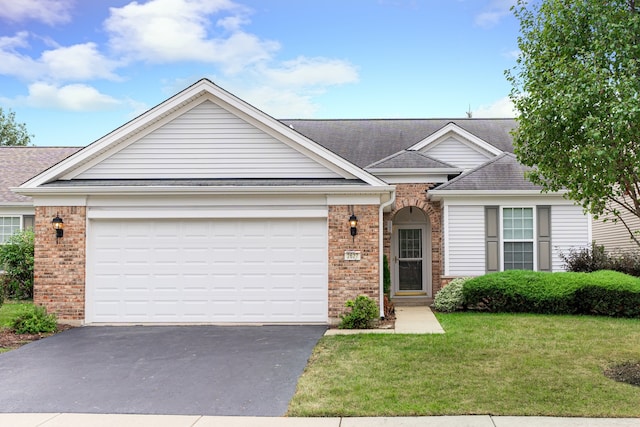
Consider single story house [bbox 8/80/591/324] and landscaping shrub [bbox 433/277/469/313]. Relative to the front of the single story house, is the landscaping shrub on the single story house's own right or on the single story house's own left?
on the single story house's own left

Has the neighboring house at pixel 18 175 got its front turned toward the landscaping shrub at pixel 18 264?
yes

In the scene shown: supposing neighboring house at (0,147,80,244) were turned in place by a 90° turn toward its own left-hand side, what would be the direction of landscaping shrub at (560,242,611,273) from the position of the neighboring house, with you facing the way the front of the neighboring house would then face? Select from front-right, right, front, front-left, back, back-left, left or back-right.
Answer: front-right

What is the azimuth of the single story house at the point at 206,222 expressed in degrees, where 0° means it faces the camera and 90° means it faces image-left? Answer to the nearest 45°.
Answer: approximately 0°

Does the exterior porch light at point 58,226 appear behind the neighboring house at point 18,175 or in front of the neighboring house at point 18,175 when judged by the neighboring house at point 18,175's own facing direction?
in front

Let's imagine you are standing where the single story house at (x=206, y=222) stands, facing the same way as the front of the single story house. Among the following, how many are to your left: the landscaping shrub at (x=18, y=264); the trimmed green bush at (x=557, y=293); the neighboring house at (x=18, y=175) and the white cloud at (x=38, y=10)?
1

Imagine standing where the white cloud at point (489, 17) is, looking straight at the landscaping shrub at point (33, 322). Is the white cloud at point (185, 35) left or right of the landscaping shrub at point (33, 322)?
right

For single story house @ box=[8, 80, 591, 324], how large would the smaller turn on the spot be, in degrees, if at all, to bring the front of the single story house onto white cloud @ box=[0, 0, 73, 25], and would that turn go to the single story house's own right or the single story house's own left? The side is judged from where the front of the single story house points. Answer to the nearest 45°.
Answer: approximately 135° to the single story house's own right

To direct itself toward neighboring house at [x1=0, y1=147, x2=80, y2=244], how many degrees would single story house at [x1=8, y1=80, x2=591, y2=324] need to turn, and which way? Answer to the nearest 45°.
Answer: approximately 135° to its right

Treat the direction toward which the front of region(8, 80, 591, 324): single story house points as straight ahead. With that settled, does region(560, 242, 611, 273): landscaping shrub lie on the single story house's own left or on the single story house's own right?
on the single story house's own left

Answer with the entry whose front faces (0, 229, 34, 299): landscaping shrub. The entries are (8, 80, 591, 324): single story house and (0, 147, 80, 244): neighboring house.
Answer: the neighboring house
